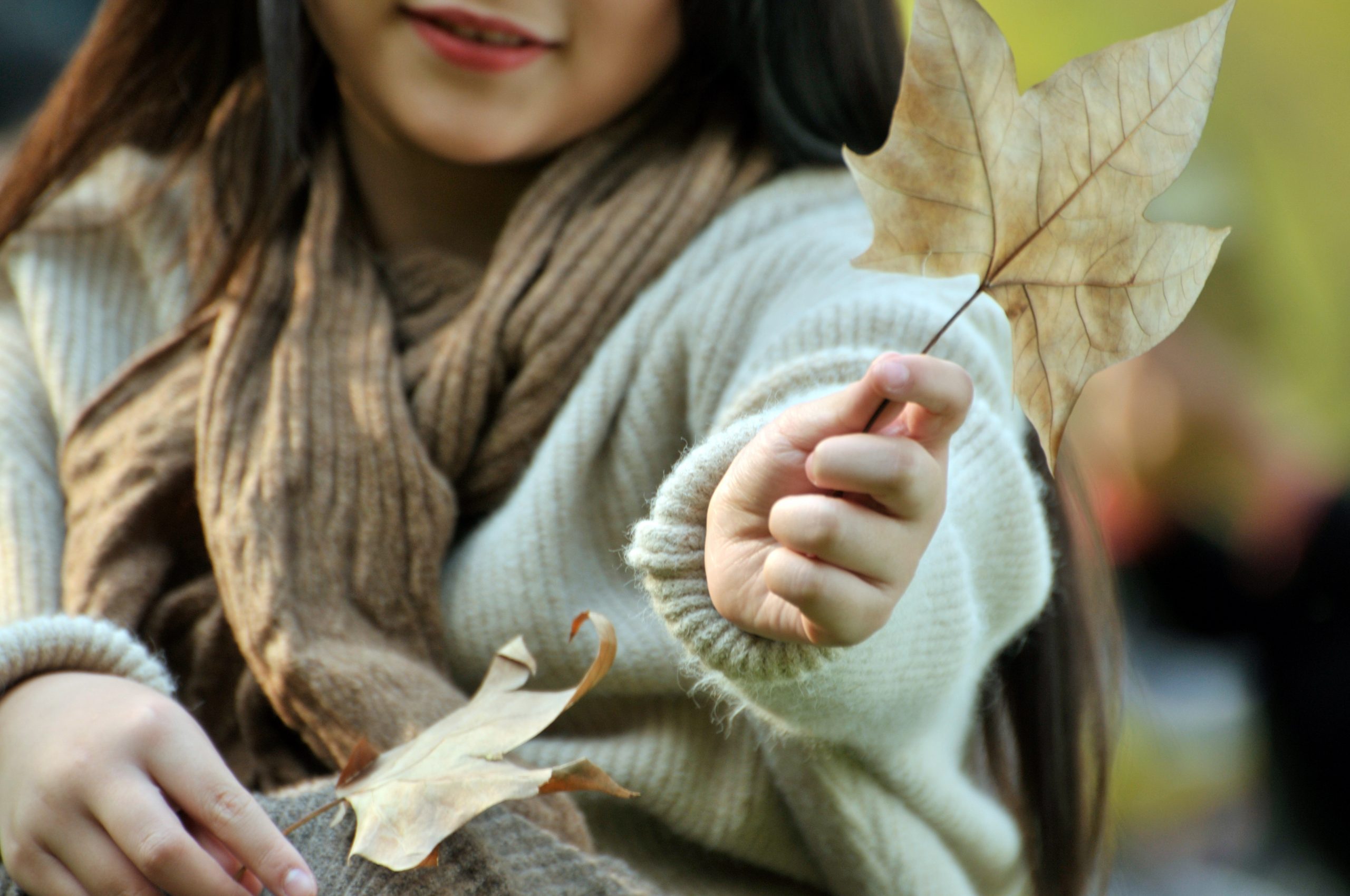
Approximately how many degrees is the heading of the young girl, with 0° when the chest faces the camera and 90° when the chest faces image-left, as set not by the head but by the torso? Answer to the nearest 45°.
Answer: approximately 0°
